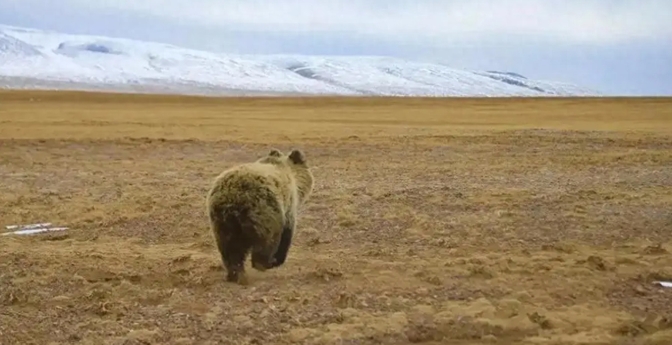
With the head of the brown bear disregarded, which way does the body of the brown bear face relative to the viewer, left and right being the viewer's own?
facing away from the viewer and to the right of the viewer

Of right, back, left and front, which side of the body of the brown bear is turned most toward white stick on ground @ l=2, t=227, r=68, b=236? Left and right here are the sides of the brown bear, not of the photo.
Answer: left
